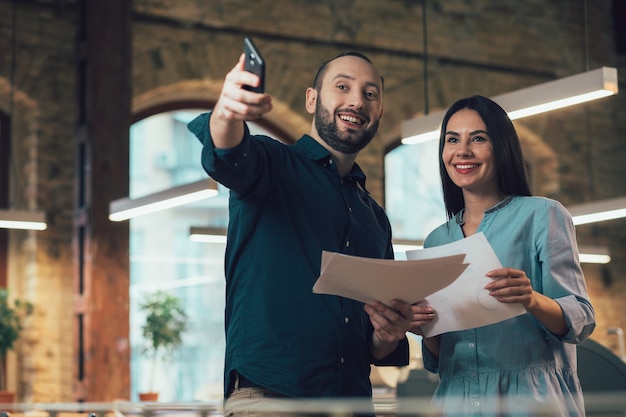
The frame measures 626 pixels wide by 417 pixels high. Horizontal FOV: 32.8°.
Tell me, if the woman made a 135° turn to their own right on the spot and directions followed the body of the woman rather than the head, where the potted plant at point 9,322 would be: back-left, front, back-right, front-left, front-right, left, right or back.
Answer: front-left

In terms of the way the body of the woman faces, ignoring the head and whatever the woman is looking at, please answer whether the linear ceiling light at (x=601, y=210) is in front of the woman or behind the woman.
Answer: behind

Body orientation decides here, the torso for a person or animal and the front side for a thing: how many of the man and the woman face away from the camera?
0

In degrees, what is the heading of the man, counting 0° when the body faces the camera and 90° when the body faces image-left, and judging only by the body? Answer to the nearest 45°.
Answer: approximately 315°

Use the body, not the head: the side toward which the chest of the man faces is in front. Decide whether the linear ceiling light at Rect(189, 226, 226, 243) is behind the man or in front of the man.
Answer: behind

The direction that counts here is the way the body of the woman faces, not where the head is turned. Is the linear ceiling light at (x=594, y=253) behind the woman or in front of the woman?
behind

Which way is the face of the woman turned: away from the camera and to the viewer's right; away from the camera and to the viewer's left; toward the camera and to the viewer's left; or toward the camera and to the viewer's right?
toward the camera and to the viewer's left

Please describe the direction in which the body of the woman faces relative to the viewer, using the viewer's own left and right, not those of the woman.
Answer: facing the viewer and to the left of the viewer

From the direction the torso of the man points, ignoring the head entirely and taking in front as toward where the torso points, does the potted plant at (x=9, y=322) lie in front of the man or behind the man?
behind
